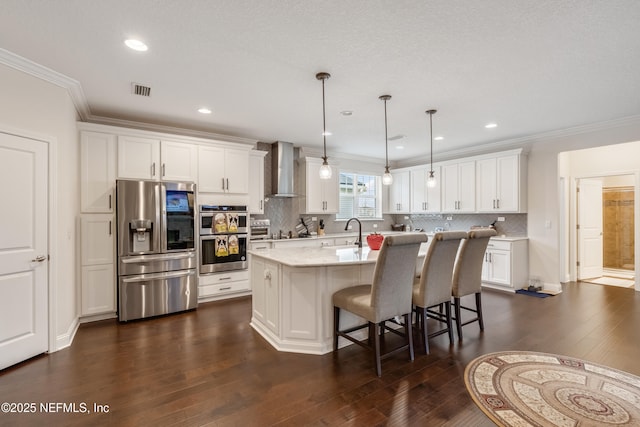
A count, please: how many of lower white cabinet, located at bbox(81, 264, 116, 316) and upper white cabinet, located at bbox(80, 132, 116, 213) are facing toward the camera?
2

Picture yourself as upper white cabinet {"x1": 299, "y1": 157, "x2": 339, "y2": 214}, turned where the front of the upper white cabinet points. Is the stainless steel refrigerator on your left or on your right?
on your right

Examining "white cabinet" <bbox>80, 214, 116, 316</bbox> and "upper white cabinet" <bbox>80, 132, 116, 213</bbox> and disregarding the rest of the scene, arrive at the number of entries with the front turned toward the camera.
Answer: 2

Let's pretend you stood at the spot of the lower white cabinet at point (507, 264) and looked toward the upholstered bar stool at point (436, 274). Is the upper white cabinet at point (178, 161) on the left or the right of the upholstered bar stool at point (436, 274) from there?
right

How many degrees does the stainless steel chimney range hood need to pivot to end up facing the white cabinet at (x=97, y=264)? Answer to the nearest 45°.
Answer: approximately 90° to its right

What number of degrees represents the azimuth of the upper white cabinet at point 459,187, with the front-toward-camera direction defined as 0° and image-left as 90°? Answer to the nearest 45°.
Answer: approximately 45°

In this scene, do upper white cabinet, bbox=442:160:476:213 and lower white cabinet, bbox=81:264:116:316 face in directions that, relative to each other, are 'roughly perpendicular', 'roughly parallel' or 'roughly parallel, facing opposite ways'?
roughly perpendicular
